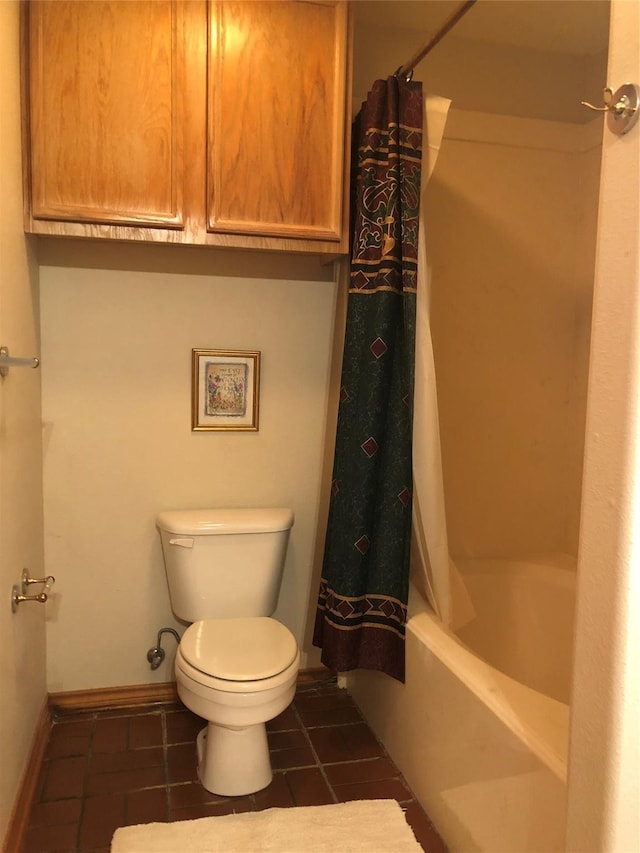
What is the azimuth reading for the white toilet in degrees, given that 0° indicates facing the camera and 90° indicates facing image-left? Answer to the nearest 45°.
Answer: approximately 0°
